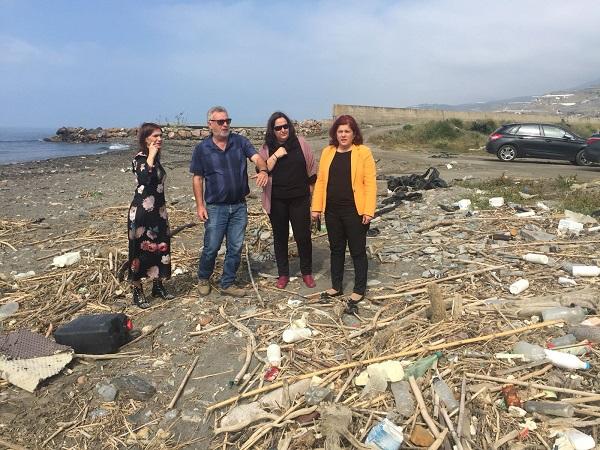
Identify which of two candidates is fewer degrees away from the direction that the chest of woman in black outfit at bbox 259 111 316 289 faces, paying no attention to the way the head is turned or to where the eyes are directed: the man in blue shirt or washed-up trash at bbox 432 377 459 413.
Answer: the washed-up trash

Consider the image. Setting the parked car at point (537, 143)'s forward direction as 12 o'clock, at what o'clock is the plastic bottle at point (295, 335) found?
The plastic bottle is roughly at 3 o'clock from the parked car.

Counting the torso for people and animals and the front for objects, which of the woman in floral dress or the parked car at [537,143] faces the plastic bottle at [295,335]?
the woman in floral dress

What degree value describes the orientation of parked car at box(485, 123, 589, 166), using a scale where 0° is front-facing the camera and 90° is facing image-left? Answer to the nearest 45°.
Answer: approximately 270°

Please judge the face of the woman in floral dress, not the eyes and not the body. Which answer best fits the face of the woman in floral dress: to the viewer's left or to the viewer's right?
to the viewer's right

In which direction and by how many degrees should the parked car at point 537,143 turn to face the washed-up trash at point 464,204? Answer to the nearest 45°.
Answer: approximately 90° to its right

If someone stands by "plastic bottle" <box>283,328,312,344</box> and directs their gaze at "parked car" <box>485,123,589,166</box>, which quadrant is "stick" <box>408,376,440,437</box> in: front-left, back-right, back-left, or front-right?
back-right

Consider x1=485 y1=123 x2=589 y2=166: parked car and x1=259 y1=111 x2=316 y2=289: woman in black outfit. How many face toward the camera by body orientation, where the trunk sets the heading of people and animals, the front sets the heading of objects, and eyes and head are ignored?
1

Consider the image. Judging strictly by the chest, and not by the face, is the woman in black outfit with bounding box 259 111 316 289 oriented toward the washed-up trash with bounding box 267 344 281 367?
yes

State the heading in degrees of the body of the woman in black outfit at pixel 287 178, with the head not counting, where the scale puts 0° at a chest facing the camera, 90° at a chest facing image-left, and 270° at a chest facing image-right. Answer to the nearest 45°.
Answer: approximately 0°

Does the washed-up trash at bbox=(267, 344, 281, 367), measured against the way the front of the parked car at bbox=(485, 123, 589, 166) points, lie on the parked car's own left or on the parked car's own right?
on the parked car's own right

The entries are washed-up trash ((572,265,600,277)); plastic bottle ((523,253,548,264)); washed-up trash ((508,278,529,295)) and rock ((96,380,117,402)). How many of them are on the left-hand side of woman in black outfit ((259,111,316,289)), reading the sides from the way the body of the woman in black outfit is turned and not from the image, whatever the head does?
3

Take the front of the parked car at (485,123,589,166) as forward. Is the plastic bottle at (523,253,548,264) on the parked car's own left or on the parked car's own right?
on the parked car's own right

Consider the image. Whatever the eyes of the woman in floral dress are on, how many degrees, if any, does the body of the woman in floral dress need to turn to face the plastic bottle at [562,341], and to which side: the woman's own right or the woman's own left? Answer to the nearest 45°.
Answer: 0° — they already face it
